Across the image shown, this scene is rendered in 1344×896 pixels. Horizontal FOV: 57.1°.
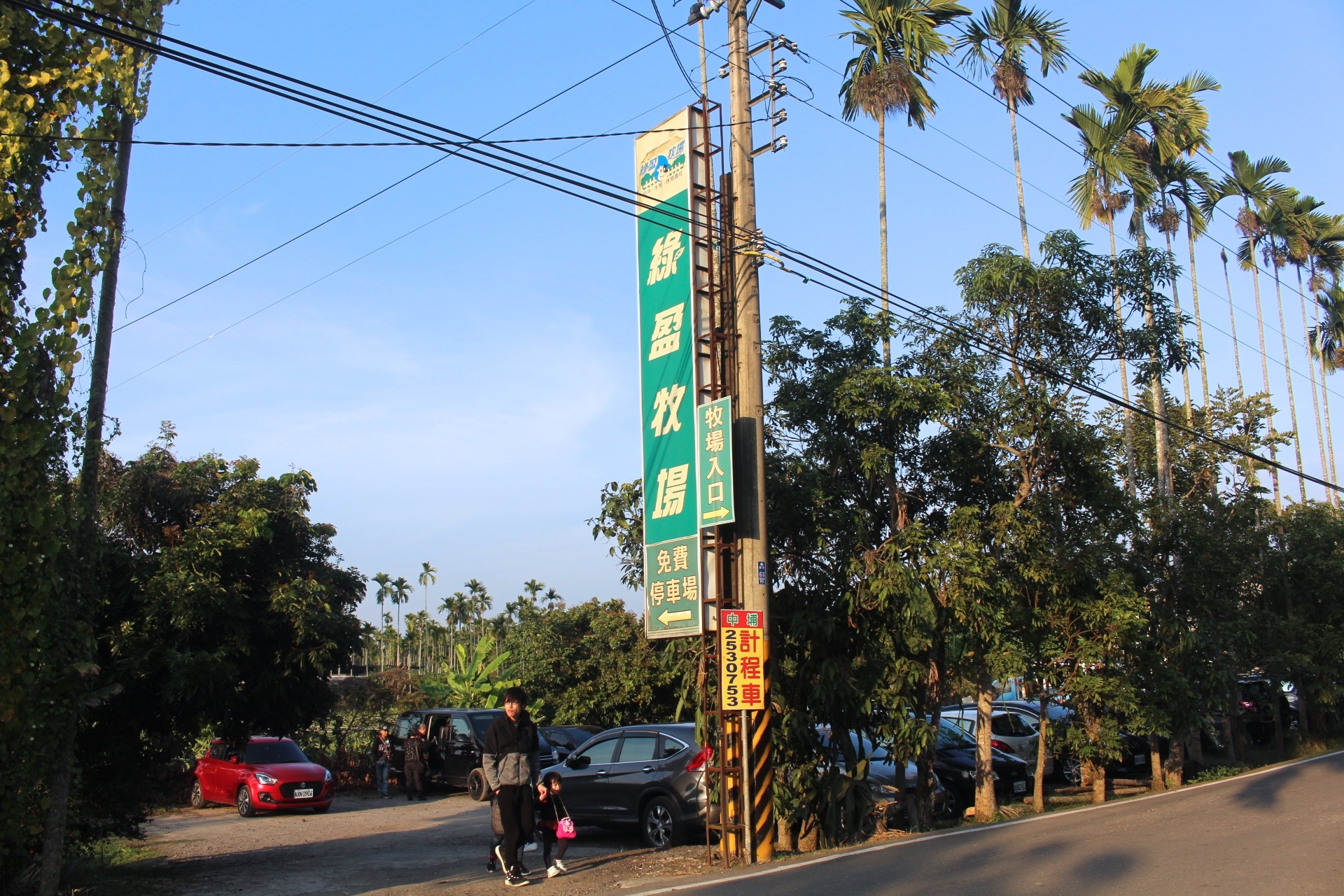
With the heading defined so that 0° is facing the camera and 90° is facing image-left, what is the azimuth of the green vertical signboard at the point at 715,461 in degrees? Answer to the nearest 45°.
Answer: approximately 45°

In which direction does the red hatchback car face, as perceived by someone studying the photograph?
facing the viewer and to the right of the viewer

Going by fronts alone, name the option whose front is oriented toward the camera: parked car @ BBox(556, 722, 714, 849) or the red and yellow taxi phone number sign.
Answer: the red and yellow taxi phone number sign

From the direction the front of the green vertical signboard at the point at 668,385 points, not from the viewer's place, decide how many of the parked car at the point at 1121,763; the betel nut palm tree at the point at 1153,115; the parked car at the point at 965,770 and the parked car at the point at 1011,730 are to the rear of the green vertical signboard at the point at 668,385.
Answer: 4

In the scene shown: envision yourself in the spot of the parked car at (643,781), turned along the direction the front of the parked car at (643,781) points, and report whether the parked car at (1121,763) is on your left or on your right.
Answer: on your right

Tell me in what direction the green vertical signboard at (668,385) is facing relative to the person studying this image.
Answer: facing the viewer and to the left of the viewer

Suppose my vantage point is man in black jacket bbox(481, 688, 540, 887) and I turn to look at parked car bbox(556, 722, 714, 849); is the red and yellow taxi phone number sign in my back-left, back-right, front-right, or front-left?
front-right

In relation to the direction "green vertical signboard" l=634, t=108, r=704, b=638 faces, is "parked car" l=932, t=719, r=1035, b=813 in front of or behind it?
behind

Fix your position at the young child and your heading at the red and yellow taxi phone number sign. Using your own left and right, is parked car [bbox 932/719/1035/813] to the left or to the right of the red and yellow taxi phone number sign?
left

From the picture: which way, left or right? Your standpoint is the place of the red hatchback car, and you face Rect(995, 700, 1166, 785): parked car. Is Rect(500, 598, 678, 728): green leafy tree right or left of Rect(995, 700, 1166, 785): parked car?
left

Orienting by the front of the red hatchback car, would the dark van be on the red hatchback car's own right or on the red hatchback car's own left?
on the red hatchback car's own left

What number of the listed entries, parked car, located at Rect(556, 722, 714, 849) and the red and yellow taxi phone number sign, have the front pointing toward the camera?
1

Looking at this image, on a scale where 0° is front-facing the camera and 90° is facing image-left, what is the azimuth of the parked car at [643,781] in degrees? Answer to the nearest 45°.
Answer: approximately 135°
